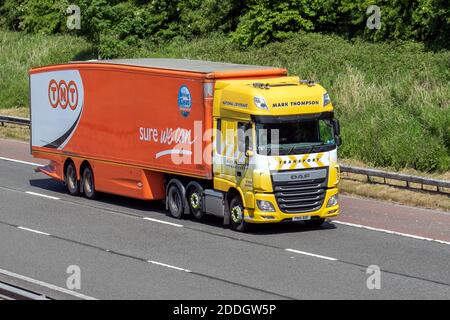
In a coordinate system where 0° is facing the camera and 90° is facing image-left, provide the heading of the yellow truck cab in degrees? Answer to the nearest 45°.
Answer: approximately 315°
